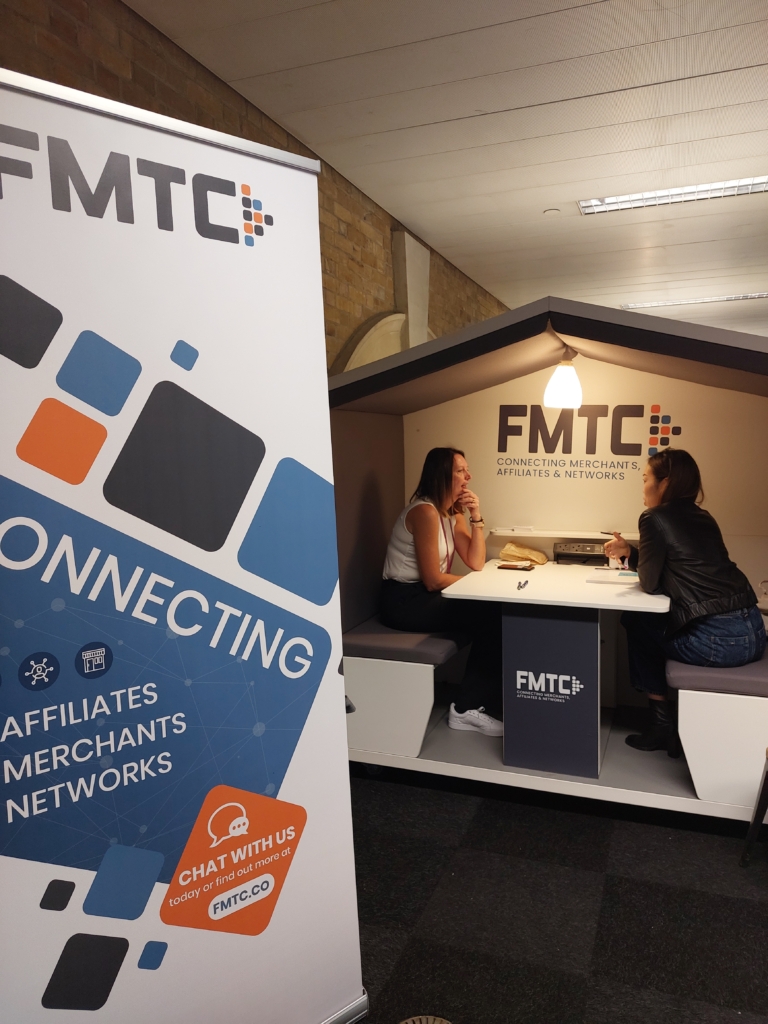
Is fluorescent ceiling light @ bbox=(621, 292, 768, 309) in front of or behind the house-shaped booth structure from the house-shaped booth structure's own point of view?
behind

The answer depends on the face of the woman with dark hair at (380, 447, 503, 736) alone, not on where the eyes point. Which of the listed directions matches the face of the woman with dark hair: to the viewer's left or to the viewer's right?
to the viewer's right

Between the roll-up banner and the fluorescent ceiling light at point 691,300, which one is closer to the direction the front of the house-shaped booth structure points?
the roll-up banner

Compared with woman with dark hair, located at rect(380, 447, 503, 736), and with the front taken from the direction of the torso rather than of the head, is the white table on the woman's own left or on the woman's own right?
on the woman's own right

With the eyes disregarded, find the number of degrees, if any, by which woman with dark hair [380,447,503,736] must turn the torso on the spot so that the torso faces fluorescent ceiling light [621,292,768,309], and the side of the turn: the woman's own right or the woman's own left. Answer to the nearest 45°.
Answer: approximately 45° to the woman's own left

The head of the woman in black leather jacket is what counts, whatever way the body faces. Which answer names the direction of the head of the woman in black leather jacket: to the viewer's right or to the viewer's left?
to the viewer's left

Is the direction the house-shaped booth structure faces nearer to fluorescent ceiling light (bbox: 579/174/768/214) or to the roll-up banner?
the roll-up banner

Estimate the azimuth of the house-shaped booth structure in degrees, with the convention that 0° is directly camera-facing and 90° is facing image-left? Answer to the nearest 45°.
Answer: approximately 0°

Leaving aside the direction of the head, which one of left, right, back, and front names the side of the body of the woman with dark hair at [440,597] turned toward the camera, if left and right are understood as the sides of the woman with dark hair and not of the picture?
right
